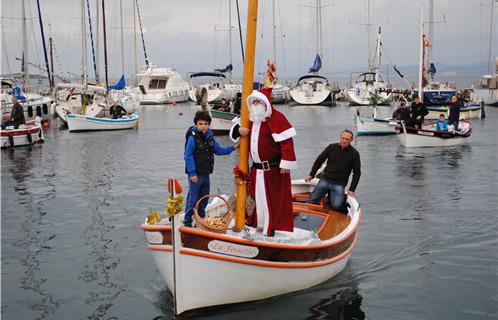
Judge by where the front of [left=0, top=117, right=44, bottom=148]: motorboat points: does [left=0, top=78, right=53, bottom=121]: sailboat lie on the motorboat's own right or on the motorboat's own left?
on the motorboat's own left

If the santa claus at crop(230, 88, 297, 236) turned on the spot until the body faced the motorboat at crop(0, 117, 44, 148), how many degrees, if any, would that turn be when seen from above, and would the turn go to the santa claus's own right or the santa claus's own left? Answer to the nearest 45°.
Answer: approximately 90° to the santa claus's own right

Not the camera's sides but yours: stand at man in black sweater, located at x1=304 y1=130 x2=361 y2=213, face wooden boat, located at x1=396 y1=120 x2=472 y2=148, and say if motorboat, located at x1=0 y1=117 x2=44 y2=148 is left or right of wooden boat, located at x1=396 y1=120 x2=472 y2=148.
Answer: left

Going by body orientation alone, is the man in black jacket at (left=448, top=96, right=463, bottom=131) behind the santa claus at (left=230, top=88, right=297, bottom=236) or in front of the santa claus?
behind

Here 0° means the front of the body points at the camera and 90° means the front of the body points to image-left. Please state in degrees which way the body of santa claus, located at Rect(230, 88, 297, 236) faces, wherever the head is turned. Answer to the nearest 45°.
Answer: approximately 45°

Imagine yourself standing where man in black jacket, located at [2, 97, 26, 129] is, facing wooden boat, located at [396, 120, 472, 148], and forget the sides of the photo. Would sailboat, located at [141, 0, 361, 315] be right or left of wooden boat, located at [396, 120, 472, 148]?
right

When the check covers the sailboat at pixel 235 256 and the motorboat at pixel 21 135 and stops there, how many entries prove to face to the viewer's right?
1

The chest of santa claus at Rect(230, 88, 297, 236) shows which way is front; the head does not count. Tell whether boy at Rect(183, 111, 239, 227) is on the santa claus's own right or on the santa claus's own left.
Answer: on the santa claus's own right
